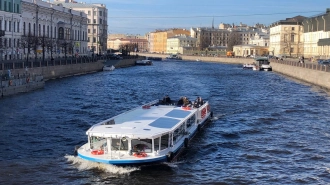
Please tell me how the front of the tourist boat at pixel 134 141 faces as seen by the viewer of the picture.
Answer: facing the viewer and to the left of the viewer
